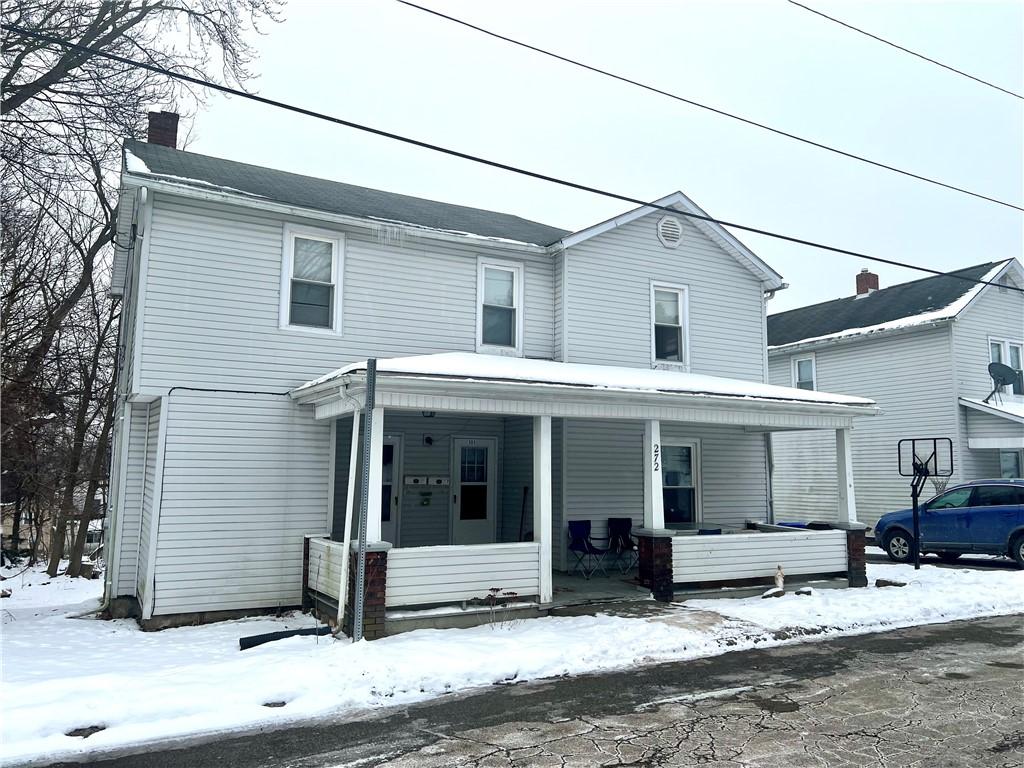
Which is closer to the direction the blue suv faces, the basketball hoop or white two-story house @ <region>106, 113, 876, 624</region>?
the white two-story house

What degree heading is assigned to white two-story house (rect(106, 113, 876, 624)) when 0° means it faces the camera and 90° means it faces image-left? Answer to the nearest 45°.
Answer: approximately 315°

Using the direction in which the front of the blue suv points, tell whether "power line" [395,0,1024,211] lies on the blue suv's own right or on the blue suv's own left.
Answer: on the blue suv's own left

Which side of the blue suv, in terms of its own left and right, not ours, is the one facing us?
left

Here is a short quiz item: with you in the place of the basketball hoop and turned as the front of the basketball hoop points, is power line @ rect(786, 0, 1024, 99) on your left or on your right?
on your right

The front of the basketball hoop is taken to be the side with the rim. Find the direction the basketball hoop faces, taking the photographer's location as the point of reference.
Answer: facing away from the viewer and to the right of the viewer

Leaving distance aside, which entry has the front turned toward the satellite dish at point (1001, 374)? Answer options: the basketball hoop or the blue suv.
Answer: the basketball hoop

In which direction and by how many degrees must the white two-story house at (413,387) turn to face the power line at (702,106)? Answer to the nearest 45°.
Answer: approximately 45° to its left
